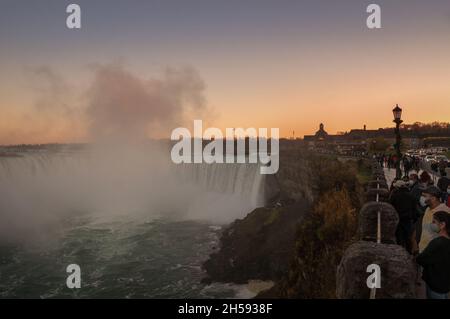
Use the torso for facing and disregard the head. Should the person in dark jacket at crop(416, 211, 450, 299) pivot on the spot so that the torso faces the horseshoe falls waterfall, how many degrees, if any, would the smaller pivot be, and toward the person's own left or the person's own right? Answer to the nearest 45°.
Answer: approximately 45° to the person's own right

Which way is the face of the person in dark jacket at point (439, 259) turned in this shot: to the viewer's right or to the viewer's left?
to the viewer's left

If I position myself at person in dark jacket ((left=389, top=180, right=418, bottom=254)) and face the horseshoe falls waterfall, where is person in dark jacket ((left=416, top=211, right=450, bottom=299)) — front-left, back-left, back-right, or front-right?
back-left

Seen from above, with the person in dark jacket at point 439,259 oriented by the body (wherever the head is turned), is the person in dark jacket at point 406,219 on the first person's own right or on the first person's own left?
on the first person's own right

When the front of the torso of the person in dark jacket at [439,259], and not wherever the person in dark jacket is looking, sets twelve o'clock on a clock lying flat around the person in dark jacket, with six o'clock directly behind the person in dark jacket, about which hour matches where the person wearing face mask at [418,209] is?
The person wearing face mask is roughly at 3 o'clock from the person in dark jacket.

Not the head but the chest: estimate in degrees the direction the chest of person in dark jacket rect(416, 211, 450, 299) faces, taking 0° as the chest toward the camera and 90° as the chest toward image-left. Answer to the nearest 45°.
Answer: approximately 90°

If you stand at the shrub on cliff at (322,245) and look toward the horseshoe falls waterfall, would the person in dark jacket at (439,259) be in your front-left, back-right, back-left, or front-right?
back-left

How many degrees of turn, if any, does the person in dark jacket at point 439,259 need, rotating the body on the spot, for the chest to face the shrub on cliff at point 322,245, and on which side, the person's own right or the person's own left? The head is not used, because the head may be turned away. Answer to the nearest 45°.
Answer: approximately 90° to the person's own right
